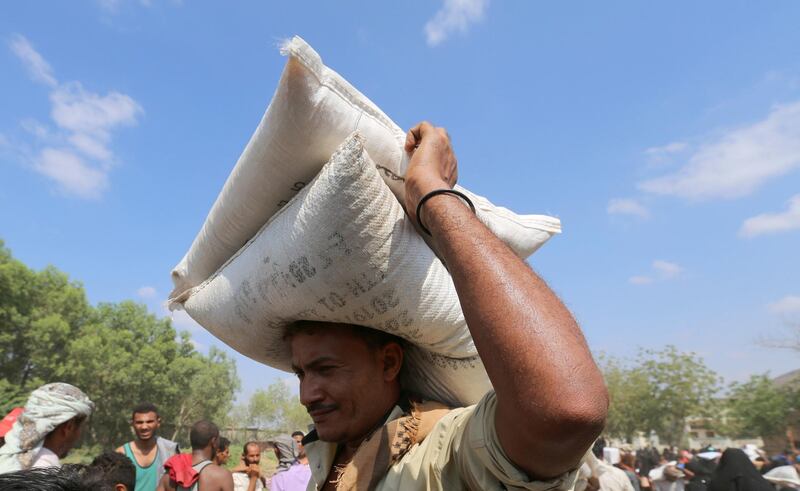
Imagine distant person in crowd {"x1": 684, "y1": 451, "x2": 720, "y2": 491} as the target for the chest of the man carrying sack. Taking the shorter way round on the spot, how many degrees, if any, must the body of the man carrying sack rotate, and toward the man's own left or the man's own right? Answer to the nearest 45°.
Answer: approximately 180°

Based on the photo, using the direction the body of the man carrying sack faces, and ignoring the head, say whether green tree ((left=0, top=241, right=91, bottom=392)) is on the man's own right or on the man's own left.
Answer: on the man's own right

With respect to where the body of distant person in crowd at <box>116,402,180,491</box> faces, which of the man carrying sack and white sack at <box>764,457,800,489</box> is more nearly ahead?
the man carrying sack

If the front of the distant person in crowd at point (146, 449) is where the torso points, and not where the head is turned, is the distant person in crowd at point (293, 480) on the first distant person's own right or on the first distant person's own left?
on the first distant person's own left

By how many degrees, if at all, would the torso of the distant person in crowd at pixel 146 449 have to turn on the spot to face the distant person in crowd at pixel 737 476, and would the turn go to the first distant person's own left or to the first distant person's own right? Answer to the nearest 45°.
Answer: approximately 45° to the first distant person's own left
